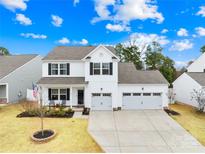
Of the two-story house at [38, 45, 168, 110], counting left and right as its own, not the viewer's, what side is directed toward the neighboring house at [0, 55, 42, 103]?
right

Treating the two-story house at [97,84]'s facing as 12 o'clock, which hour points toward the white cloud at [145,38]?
The white cloud is roughly at 7 o'clock from the two-story house.

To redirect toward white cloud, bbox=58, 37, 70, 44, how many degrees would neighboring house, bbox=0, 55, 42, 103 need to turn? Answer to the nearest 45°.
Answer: approximately 135° to its left

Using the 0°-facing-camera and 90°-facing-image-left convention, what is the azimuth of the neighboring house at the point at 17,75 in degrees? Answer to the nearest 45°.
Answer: approximately 45°

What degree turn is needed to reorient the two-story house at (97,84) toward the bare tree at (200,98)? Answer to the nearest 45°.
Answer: approximately 90° to its left

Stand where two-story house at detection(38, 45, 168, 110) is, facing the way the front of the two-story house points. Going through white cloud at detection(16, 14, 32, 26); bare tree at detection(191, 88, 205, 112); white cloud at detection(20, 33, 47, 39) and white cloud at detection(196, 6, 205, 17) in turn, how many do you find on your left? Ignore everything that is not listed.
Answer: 2

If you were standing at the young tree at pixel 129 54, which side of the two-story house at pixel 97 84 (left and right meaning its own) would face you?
back

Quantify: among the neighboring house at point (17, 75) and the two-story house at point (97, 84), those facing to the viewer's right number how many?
0

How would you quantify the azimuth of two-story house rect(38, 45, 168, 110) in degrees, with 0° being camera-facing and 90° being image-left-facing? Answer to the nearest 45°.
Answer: approximately 0°
